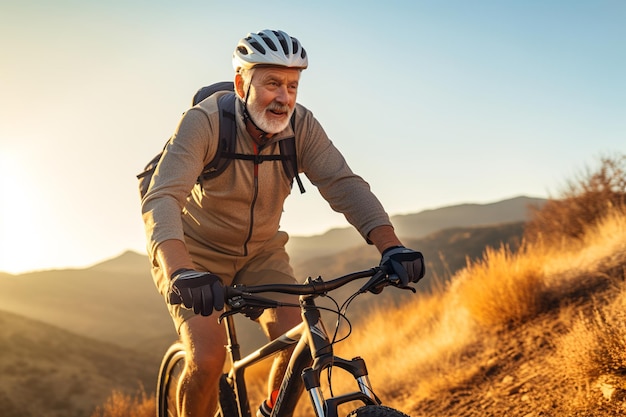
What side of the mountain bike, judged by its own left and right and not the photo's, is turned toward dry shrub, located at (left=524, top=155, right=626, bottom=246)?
left

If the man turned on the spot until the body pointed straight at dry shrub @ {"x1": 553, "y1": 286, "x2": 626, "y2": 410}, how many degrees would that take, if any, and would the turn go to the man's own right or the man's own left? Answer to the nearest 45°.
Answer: approximately 90° to the man's own left

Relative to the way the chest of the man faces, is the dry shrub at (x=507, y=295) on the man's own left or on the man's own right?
on the man's own left

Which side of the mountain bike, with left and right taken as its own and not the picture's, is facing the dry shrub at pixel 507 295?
left

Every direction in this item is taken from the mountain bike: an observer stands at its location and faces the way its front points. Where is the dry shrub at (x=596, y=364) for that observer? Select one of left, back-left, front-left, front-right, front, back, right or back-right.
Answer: left

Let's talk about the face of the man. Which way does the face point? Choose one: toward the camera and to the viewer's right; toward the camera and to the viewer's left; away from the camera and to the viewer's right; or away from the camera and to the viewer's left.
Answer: toward the camera and to the viewer's right

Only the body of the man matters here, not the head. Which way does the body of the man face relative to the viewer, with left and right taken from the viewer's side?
facing the viewer and to the right of the viewer
